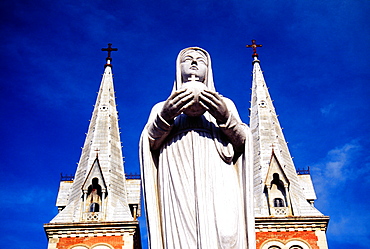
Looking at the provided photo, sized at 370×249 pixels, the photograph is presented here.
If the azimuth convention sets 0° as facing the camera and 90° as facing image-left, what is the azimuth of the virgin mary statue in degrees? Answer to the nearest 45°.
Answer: approximately 0°
